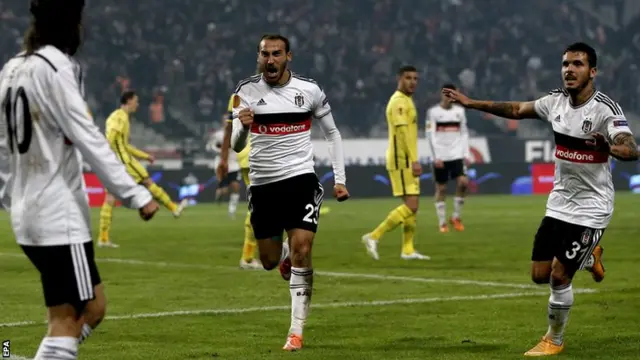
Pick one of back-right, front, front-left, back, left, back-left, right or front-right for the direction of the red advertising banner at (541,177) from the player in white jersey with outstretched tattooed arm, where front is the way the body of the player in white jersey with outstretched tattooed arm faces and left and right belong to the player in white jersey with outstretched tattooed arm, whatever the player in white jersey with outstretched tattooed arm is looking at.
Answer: back-right

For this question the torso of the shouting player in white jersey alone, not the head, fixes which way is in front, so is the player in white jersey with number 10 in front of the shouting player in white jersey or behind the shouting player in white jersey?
in front

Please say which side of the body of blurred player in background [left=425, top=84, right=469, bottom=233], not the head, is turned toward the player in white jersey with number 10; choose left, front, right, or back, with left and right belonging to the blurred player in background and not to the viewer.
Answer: front

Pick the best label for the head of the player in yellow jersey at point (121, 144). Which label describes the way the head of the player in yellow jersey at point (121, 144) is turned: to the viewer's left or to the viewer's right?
to the viewer's right

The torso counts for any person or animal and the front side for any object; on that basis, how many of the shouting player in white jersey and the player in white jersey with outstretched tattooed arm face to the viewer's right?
0

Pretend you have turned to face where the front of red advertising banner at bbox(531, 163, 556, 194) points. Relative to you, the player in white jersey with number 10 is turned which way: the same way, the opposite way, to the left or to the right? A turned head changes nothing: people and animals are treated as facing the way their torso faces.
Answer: the opposite way

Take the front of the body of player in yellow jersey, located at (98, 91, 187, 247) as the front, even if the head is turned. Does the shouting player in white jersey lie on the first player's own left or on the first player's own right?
on the first player's own right

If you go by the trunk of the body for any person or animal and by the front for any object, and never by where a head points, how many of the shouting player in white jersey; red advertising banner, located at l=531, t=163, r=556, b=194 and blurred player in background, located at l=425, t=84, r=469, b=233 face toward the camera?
3

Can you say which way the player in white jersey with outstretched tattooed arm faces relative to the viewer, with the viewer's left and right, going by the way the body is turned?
facing the viewer and to the left of the viewer

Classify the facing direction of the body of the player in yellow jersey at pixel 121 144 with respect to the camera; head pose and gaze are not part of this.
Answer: to the viewer's right
